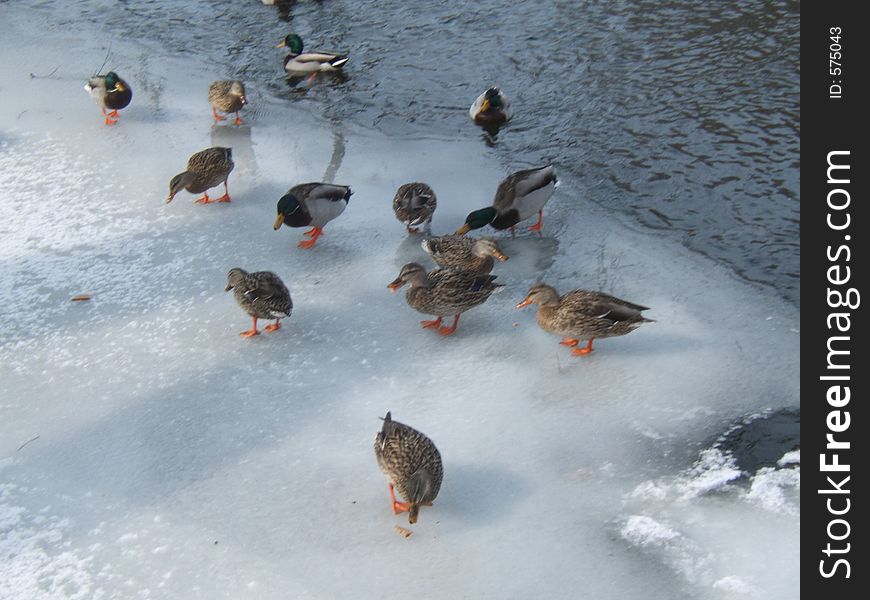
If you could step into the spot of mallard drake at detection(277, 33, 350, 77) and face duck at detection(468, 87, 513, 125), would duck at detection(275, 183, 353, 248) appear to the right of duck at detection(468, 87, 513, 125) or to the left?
right

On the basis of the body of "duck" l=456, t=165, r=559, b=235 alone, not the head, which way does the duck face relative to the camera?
to the viewer's left

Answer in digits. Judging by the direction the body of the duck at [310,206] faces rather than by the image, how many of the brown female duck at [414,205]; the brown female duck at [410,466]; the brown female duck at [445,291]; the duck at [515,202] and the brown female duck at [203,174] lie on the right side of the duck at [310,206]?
1

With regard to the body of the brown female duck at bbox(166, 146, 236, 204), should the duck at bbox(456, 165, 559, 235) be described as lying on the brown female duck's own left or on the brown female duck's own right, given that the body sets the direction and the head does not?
on the brown female duck's own left

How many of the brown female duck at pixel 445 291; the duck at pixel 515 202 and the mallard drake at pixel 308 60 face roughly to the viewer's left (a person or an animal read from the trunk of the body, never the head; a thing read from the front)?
3

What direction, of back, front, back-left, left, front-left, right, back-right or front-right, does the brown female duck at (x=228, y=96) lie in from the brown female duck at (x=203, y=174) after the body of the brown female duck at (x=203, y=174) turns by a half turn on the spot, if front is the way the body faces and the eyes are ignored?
front-left

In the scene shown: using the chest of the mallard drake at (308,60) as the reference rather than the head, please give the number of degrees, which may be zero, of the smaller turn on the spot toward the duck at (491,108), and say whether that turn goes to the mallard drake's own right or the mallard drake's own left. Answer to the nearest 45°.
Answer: approximately 135° to the mallard drake's own left

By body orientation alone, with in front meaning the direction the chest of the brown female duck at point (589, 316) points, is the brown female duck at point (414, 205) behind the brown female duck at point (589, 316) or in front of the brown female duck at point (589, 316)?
in front

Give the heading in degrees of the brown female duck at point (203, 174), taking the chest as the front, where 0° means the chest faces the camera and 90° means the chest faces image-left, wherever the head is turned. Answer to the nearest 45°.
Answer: approximately 45°

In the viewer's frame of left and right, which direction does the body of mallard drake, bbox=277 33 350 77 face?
facing to the left of the viewer

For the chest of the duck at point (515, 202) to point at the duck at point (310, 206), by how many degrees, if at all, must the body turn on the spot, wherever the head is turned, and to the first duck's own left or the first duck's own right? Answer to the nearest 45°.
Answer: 0° — it already faces it

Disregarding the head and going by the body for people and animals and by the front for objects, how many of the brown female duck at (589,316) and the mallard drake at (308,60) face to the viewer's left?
2

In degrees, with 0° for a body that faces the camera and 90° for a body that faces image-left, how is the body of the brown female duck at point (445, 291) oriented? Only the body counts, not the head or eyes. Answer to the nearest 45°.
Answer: approximately 90°

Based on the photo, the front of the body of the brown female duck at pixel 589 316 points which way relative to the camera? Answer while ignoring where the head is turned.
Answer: to the viewer's left

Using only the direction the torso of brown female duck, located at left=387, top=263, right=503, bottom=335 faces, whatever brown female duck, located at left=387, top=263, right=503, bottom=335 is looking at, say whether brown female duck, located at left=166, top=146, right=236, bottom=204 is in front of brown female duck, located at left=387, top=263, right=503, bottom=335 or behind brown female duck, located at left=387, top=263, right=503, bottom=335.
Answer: in front

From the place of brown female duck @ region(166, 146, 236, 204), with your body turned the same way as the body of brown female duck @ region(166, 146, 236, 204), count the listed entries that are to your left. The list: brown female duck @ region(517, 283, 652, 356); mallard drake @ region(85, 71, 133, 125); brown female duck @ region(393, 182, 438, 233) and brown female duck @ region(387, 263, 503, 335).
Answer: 3
